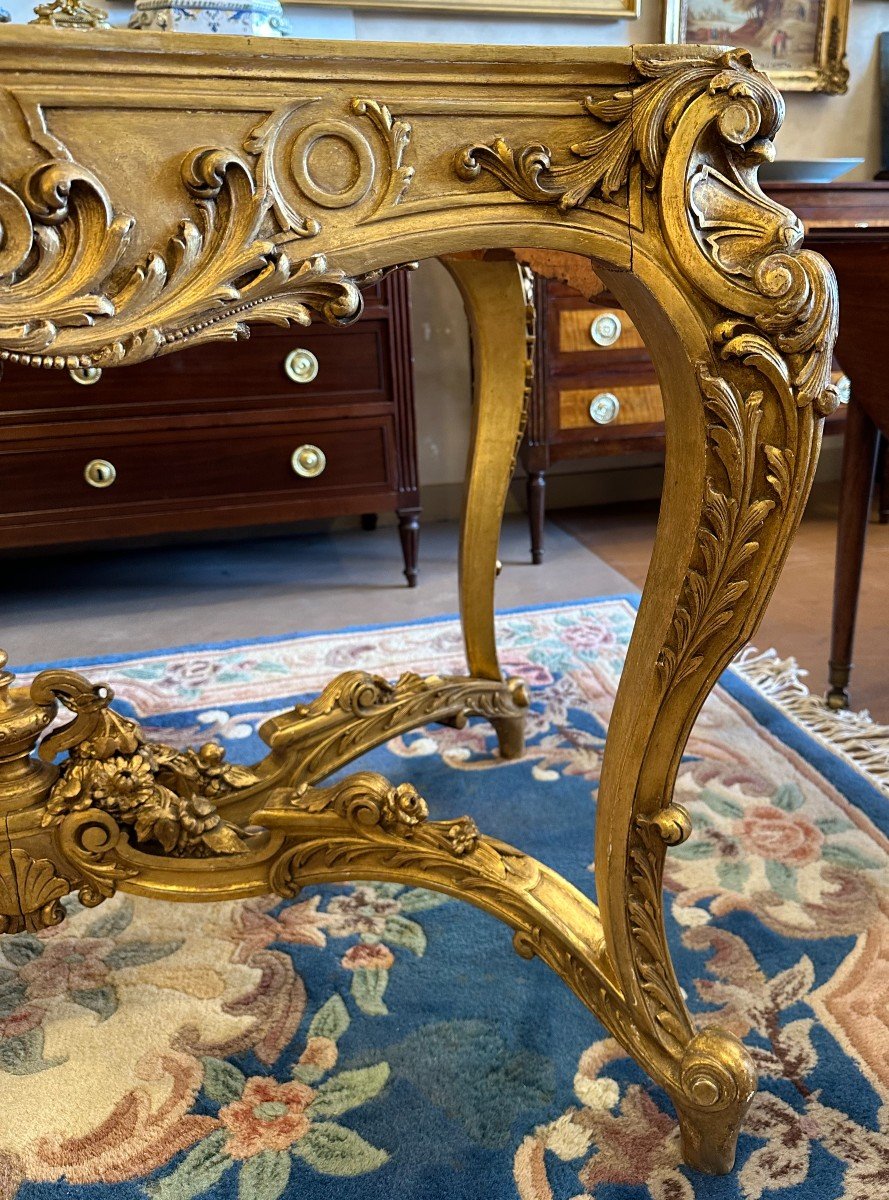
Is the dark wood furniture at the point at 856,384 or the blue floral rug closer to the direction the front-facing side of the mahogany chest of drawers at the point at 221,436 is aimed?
the blue floral rug

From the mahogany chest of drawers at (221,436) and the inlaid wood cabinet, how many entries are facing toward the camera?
2

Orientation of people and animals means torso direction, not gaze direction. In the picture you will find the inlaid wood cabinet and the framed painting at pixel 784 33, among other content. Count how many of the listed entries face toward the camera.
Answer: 2

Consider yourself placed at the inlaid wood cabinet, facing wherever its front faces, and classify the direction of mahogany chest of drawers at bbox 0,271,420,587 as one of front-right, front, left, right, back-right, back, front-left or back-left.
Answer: front-right

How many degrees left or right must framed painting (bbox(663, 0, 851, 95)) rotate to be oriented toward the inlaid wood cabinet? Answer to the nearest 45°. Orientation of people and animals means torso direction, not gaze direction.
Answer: approximately 45° to its right

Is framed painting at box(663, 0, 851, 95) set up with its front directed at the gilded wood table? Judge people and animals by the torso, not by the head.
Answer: yes

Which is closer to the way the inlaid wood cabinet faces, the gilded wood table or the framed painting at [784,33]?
the gilded wood table

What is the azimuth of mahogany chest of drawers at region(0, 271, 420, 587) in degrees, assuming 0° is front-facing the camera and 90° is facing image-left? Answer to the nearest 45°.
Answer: approximately 0°

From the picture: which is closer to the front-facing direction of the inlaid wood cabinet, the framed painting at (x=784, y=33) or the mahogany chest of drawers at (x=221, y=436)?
the mahogany chest of drawers
